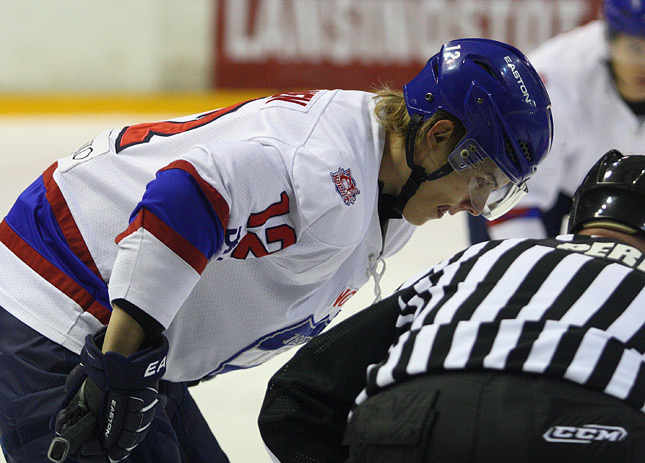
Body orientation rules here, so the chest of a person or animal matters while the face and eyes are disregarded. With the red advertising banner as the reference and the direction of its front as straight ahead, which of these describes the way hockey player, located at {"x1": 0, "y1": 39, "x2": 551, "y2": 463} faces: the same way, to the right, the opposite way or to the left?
to the left

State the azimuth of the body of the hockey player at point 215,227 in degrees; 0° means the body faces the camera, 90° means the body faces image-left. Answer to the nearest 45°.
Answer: approximately 270°

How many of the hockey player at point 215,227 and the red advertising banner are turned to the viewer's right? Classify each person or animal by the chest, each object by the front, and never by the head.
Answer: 1

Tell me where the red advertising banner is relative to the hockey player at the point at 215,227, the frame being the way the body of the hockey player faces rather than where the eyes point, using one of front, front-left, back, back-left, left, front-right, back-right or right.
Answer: left

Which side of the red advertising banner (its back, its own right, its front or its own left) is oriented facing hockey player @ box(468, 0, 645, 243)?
front

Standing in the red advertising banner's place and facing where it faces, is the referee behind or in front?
in front

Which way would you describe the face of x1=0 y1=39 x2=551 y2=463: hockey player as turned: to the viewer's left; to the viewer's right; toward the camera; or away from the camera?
to the viewer's right

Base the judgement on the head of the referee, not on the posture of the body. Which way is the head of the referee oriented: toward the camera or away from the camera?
away from the camera

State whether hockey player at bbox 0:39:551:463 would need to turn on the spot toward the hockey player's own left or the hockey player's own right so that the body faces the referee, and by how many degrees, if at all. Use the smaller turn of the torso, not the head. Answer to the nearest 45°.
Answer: approximately 45° to the hockey player's own right

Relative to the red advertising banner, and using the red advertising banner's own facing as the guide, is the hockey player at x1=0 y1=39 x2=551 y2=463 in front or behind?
in front

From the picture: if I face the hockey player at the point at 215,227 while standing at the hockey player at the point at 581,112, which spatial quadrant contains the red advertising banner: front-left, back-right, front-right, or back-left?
back-right

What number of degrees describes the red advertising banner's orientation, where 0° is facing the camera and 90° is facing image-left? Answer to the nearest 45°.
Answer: approximately 0°

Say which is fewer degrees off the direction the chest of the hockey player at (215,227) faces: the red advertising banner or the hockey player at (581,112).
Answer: the hockey player
